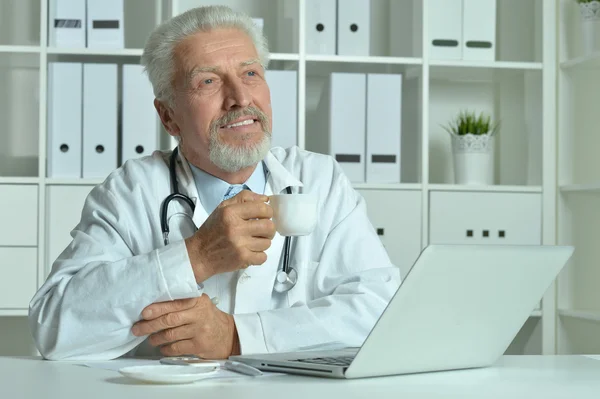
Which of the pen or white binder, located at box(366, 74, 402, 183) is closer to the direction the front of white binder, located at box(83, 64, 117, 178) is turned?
the pen

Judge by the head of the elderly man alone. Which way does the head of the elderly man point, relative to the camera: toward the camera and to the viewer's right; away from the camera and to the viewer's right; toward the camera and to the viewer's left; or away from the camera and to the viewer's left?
toward the camera and to the viewer's right

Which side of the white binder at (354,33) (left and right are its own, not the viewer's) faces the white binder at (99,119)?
right

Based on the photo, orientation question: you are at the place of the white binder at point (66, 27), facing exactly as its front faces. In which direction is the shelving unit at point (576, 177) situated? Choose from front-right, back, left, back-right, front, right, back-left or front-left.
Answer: left

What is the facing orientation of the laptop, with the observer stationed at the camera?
facing away from the viewer and to the left of the viewer

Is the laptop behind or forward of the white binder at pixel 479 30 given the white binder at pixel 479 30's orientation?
forward

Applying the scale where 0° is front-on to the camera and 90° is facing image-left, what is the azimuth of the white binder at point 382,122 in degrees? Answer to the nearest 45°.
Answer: approximately 0°

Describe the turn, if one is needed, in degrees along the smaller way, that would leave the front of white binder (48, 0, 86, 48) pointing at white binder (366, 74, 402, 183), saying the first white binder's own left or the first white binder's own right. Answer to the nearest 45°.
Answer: approximately 90° to the first white binder's own left
